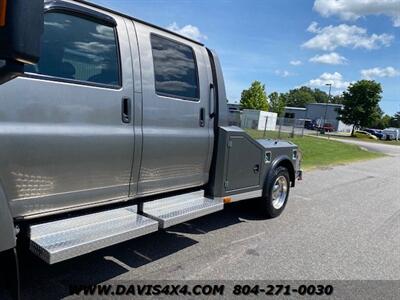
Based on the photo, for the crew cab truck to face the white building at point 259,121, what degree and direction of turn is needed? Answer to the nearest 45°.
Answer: approximately 135° to its right
